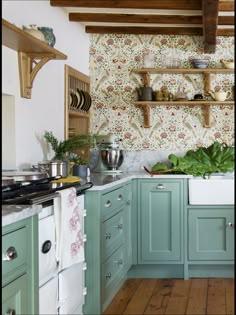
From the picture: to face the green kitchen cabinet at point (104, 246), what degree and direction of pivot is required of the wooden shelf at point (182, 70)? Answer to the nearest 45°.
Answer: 0° — it already faces it

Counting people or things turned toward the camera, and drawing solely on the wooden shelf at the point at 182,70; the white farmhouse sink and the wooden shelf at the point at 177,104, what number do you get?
3

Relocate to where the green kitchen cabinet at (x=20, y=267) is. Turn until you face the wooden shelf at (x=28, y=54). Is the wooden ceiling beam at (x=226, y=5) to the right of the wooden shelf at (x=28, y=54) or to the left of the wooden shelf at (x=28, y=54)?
right

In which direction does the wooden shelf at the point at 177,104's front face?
toward the camera

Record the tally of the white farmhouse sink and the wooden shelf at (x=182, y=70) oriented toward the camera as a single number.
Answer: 2

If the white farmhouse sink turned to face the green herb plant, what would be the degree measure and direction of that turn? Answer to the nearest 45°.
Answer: approximately 45° to its right

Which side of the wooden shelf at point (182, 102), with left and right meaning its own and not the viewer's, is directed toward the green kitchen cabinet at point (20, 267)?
front

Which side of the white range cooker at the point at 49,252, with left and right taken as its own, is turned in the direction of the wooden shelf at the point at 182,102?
left

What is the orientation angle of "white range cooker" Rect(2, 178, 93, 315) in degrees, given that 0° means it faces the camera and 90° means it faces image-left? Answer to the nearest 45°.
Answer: approximately 315°

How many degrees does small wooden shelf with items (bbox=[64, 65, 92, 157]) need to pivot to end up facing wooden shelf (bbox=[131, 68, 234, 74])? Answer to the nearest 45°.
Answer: approximately 45° to its left

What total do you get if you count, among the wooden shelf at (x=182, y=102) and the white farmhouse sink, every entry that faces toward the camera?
2

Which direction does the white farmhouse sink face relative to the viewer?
toward the camera

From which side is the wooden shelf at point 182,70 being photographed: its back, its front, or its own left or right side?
front

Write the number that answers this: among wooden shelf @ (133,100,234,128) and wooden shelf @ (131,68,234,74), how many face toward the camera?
2
